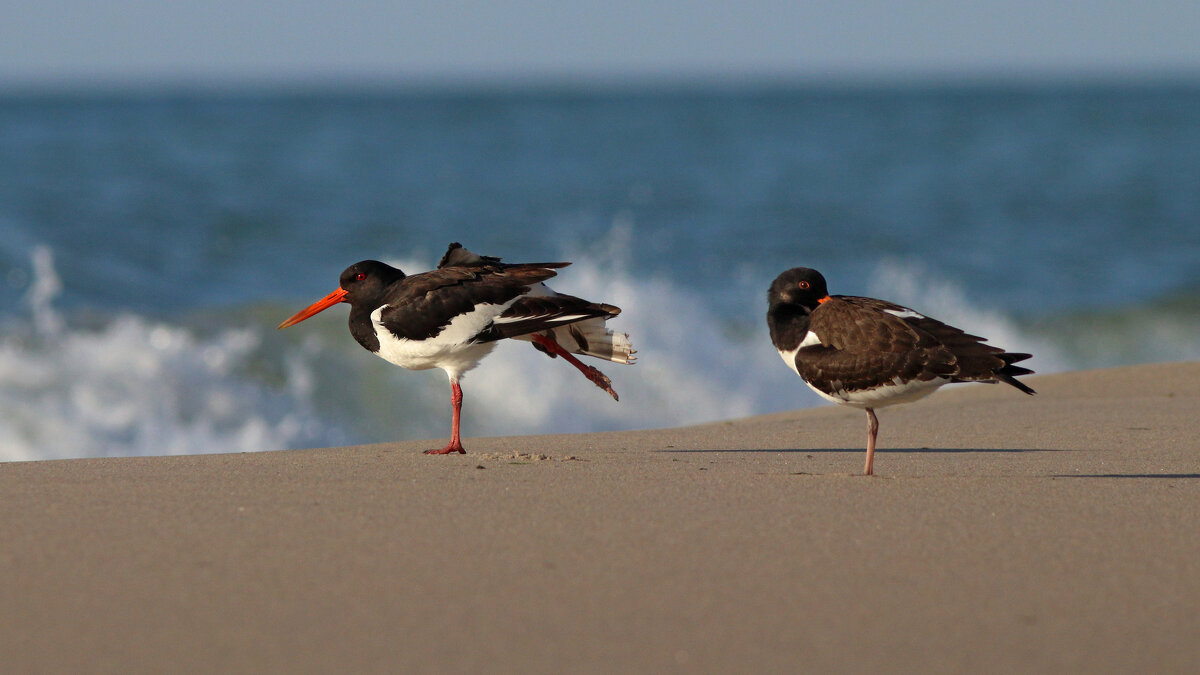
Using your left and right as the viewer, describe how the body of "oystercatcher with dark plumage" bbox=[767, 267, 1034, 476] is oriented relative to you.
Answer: facing to the left of the viewer

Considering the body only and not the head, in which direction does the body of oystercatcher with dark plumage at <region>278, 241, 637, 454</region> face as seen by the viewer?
to the viewer's left

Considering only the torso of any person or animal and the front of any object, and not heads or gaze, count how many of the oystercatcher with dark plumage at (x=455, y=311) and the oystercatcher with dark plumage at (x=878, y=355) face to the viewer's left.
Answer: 2

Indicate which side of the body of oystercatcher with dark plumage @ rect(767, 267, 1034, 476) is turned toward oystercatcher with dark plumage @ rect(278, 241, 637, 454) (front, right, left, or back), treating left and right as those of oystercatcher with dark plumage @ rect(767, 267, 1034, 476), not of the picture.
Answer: front

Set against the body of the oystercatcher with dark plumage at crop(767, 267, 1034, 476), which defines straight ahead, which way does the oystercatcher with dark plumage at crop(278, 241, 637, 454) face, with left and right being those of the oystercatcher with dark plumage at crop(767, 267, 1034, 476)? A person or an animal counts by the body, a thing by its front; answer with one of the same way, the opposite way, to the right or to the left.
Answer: the same way

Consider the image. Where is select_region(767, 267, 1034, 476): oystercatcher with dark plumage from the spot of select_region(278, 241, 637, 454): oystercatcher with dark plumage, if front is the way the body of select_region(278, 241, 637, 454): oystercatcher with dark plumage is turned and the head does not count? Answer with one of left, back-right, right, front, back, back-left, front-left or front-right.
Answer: back-left
